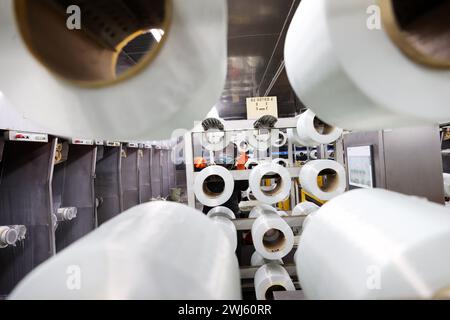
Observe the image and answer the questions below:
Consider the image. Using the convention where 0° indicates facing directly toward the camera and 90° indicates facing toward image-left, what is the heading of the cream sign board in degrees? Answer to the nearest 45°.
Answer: approximately 0°

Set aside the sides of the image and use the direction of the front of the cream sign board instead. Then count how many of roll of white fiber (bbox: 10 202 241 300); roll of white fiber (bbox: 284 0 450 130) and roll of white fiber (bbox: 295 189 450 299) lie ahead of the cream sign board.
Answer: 3

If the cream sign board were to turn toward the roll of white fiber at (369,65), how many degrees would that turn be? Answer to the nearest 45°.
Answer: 0° — it already faces it

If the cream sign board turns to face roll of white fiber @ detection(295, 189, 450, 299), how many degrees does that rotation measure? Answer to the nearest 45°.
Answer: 0° — it already faces it

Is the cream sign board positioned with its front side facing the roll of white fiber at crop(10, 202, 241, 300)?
yes
